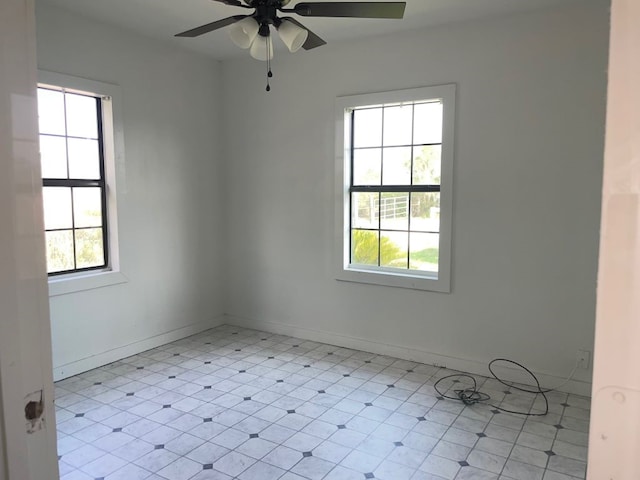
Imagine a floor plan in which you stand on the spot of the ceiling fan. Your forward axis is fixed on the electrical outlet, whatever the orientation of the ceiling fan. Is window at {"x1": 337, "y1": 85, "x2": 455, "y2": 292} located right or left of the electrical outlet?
left

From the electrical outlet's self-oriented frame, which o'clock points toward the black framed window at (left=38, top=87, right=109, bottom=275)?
The black framed window is roughly at 2 o'clock from the electrical outlet.

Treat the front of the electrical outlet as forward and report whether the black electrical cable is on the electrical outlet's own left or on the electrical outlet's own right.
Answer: on the electrical outlet's own right

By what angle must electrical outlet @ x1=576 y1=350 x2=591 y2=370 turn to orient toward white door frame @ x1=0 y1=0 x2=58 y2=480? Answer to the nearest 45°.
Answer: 0° — it already faces it

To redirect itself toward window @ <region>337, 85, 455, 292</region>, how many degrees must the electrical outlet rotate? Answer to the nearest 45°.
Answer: approximately 90° to its right

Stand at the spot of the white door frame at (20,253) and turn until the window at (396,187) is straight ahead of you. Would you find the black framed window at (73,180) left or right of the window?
left

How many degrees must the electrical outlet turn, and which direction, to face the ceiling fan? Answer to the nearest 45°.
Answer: approximately 45° to its right

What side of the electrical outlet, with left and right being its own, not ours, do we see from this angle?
front
